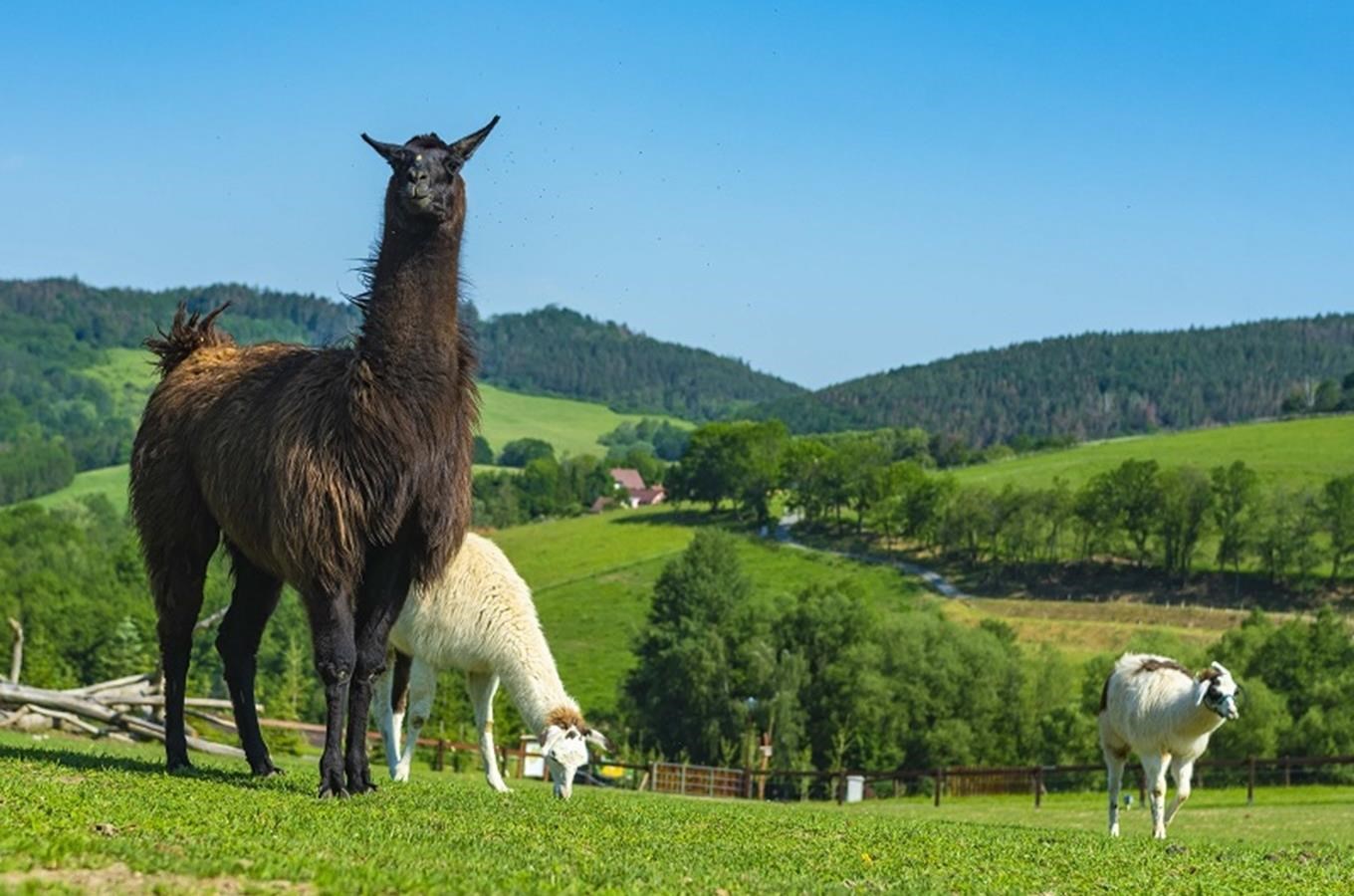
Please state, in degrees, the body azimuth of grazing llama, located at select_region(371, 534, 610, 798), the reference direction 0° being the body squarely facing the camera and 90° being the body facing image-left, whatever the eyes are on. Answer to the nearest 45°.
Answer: approximately 315°

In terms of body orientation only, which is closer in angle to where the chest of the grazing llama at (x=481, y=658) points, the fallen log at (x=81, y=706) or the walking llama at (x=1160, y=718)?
the walking llama

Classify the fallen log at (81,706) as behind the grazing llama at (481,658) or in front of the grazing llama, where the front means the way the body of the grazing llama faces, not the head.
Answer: behind

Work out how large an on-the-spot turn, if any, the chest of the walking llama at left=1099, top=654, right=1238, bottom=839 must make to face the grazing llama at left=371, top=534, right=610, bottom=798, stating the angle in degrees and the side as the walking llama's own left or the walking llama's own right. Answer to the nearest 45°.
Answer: approximately 90° to the walking llama's own right

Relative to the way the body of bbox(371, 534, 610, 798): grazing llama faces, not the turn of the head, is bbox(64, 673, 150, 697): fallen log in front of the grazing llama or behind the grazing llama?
behind

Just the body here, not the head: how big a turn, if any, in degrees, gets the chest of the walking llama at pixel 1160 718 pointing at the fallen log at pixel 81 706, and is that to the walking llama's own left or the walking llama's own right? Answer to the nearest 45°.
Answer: approximately 135° to the walking llama's own right

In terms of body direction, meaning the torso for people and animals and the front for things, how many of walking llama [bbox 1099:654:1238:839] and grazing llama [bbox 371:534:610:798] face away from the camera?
0

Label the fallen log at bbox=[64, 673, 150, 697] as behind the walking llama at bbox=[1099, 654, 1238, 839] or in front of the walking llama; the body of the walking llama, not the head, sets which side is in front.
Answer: behind

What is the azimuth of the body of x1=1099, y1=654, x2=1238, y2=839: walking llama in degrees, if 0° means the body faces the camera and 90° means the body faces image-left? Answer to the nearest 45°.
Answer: approximately 315°

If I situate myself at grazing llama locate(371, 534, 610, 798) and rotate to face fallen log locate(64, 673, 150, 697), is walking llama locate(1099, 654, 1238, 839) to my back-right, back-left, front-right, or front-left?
back-right
